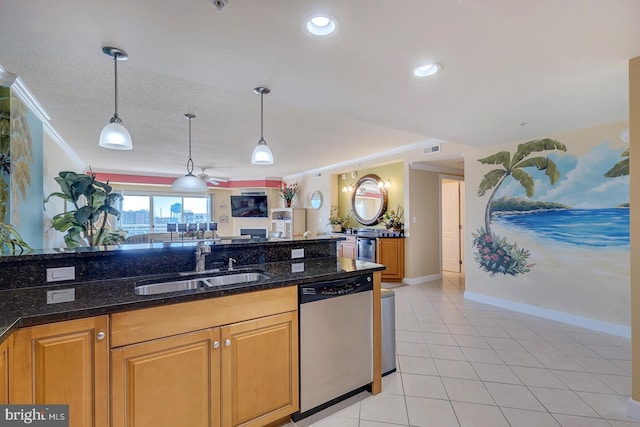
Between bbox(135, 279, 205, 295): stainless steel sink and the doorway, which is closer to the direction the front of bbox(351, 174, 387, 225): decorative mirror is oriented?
the stainless steel sink

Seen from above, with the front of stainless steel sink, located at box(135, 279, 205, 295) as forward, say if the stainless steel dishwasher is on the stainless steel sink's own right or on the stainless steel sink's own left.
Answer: on the stainless steel sink's own left

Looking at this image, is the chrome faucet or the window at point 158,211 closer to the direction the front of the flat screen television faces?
the chrome faucet

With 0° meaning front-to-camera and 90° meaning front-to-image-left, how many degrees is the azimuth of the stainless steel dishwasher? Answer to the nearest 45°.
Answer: approximately 315°

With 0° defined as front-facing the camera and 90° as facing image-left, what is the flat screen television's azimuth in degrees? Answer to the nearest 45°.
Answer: approximately 0°

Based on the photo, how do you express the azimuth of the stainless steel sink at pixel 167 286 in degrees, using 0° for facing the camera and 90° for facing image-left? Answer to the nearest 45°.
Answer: approximately 0°

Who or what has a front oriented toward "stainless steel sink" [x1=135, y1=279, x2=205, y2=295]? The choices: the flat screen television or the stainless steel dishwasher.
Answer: the flat screen television

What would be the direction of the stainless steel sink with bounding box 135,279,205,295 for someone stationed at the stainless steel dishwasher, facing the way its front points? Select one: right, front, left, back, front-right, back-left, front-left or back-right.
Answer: back-right

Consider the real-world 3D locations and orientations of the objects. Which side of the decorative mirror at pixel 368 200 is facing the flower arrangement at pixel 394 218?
left

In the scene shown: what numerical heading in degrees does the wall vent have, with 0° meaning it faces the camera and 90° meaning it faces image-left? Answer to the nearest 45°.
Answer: approximately 45°

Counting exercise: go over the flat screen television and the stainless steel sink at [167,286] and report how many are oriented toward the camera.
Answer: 2

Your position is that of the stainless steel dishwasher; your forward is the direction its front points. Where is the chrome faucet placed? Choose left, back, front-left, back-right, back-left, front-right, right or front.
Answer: back-right
